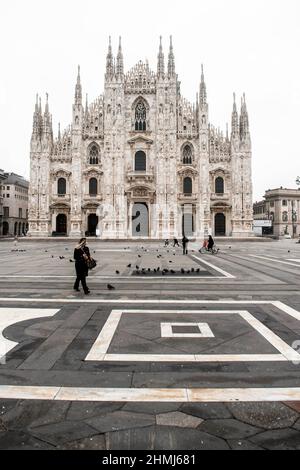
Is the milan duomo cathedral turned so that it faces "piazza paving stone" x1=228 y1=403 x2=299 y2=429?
yes

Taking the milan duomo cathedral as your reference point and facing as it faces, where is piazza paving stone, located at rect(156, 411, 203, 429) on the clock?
The piazza paving stone is roughly at 12 o'clock from the milan duomo cathedral.

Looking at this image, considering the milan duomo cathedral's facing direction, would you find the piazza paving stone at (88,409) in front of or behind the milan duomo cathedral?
in front

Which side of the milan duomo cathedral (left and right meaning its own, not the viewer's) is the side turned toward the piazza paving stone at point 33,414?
front

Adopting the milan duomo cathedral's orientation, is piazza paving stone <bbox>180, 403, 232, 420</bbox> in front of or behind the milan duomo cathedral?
in front

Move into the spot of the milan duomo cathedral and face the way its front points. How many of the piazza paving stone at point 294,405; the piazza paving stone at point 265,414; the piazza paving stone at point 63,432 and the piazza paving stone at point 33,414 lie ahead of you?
4

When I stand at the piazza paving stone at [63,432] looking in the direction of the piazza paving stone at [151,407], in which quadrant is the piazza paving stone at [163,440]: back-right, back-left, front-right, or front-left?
front-right

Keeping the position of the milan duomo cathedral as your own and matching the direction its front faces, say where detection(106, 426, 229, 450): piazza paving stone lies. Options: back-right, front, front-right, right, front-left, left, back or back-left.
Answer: front

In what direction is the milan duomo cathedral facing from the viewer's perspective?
toward the camera

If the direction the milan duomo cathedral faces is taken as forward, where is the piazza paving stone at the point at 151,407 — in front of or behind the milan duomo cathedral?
in front

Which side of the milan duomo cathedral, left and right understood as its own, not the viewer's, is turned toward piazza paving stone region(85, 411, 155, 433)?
front

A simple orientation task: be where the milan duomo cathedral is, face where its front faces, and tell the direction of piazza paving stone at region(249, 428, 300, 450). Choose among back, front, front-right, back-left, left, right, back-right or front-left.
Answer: front
